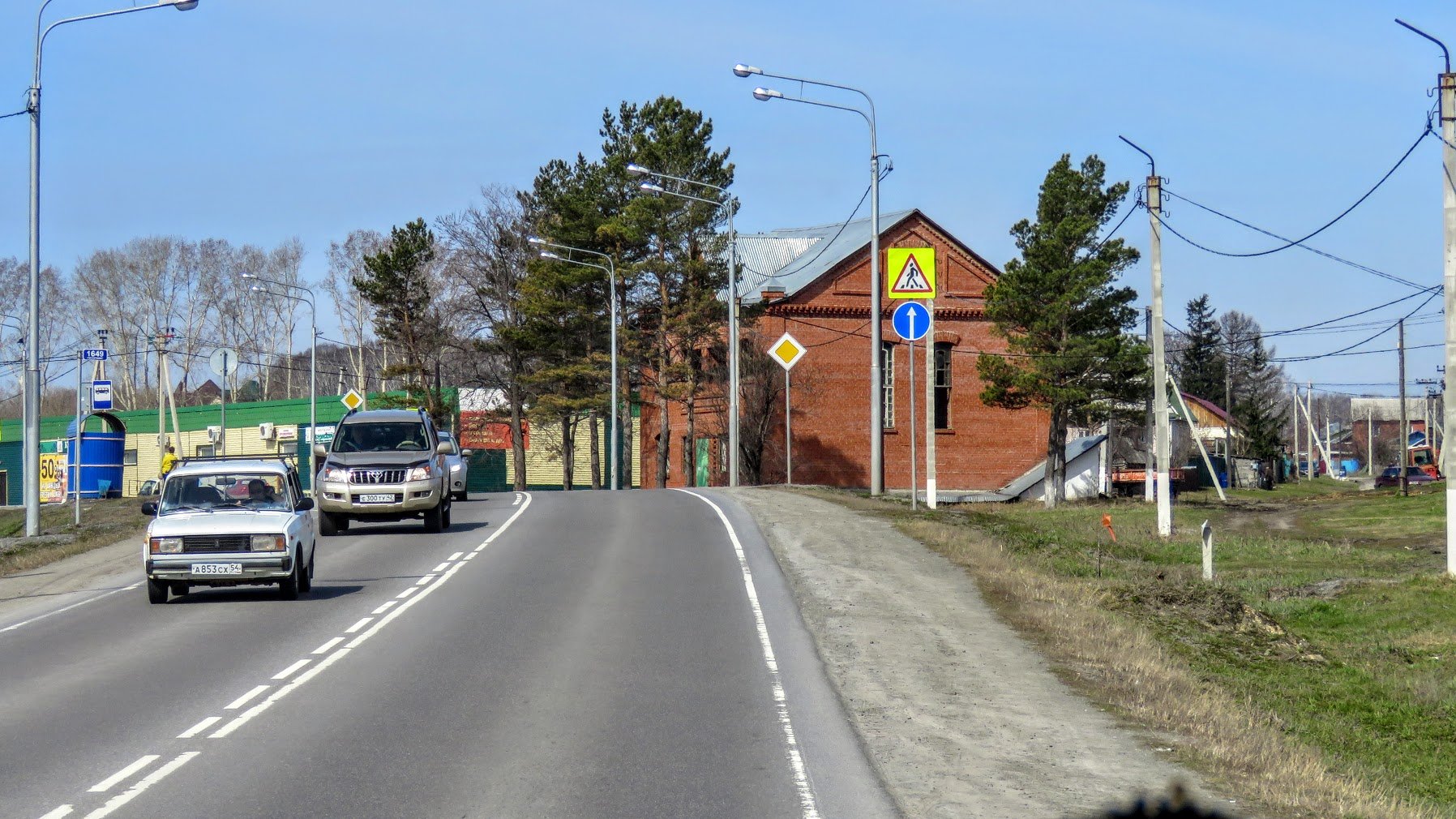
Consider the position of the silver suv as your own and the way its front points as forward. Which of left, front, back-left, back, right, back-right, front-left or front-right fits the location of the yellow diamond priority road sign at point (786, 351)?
back-left

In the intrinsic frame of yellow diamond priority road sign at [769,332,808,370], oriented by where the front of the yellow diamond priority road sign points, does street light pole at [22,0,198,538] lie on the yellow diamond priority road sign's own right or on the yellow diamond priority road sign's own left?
on the yellow diamond priority road sign's own right

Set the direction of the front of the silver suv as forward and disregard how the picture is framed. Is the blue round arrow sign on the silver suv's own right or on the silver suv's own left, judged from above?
on the silver suv's own left

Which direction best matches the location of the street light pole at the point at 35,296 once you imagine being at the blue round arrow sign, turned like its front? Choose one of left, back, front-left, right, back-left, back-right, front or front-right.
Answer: right

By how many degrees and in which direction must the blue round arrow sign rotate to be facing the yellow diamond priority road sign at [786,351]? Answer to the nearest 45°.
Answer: approximately 180°

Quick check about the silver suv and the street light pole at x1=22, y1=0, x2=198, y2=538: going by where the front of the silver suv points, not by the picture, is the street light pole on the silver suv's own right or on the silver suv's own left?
on the silver suv's own right

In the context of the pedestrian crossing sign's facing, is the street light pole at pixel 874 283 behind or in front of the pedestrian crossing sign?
behind

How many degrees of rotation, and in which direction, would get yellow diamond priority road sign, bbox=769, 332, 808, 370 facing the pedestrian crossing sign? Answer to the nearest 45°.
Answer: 0° — it already faces it
